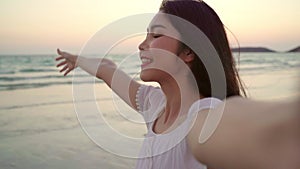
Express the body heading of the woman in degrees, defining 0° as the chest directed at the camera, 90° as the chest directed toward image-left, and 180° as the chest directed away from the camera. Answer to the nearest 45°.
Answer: approximately 45°

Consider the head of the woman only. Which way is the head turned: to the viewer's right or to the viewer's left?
to the viewer's left
